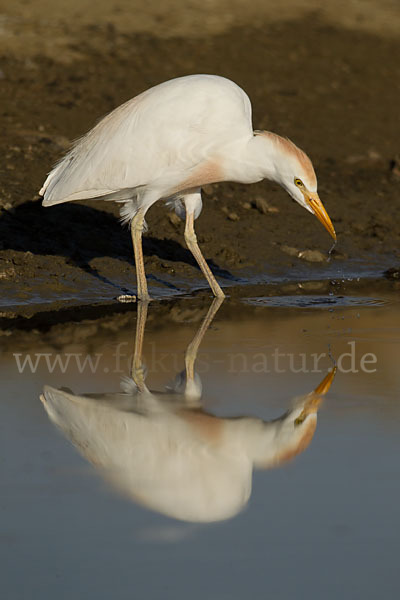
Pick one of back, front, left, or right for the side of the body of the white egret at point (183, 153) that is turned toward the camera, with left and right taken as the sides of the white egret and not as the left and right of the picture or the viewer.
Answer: right

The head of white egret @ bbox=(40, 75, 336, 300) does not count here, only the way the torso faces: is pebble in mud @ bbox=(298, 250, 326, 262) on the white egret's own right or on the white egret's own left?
on the white egret's own left

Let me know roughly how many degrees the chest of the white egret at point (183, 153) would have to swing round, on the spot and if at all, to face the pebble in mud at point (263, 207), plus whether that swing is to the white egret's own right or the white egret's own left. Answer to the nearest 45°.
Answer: approximately 90° to the white egret's own left

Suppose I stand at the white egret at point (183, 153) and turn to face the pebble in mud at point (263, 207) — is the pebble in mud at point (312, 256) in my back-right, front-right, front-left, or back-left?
front-right

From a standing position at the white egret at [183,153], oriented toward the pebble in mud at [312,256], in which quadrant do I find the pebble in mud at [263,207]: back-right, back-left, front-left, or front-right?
front-left

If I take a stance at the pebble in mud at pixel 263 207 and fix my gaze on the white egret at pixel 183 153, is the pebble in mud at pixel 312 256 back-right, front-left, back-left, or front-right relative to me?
front-left
